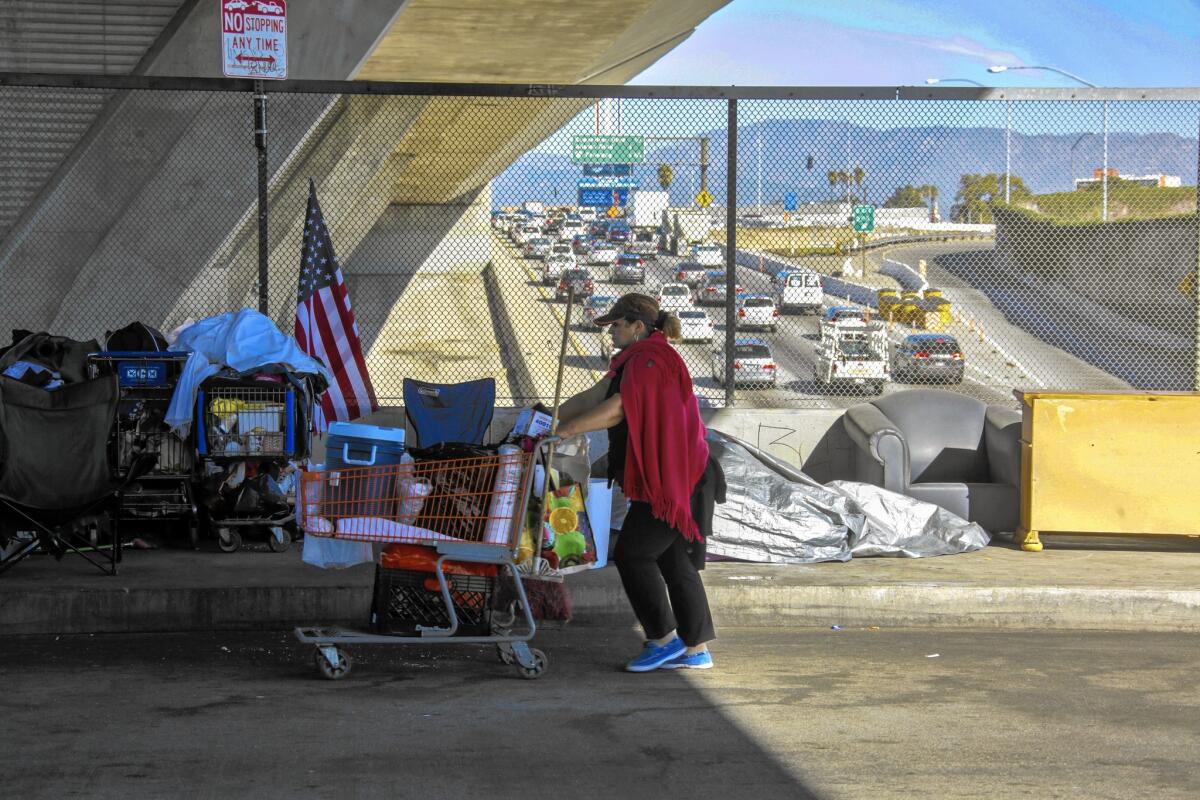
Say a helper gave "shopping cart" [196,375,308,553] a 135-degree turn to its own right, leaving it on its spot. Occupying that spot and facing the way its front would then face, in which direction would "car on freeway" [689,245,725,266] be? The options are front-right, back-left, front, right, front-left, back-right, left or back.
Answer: right

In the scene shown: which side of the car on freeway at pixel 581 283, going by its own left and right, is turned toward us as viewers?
back

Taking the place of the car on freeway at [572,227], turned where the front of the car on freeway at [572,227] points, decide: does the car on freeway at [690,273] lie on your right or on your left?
on your right

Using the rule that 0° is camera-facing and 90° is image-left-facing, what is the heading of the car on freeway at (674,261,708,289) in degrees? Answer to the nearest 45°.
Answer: approximately 180°

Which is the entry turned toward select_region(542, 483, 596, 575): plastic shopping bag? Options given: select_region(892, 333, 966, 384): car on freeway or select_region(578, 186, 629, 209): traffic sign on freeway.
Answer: the traffic sign on freeway

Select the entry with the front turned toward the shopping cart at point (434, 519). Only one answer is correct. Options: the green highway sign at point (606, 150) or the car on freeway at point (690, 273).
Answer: the green highway sign

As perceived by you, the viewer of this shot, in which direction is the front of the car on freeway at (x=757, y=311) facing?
facing away from the viewer

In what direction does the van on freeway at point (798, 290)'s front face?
away from the camera

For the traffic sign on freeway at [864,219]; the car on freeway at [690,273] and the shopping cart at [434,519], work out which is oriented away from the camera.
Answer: the car on freeway

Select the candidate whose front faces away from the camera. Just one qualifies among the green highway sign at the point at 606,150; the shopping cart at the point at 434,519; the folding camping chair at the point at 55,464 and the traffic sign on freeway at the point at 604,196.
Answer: the folding camping chair

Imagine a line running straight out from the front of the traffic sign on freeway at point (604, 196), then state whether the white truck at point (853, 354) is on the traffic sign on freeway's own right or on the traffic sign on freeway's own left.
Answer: on the traffic sign on freeway's own left
